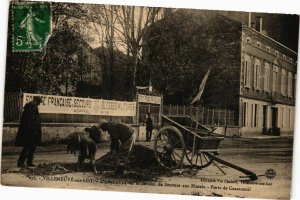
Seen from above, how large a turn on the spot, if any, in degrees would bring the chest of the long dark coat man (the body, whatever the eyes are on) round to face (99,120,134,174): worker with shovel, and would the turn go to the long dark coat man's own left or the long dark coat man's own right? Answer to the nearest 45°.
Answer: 0° — they already face them

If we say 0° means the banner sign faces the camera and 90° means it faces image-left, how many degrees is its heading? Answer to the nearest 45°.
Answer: approximately 0°

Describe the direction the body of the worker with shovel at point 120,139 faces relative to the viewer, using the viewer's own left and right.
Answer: facing to the left of the viewer

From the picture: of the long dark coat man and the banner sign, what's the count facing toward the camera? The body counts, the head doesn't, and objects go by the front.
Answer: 1

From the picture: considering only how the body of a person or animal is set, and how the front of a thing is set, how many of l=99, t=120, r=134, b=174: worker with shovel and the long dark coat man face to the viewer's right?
1

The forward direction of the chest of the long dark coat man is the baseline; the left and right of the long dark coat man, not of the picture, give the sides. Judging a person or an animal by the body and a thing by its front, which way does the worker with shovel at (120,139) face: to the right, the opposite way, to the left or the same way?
the opposite way

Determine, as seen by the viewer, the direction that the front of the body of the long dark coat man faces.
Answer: to the viewer's right

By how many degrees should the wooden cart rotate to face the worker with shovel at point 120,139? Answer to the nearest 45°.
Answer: approximately 135° to its right

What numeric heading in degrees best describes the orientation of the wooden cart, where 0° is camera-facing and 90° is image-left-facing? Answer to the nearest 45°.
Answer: approximately 315°

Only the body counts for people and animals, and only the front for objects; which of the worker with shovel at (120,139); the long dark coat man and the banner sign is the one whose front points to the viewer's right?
the long dark coat man

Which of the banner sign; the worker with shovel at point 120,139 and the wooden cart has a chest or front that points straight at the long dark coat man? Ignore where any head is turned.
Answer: the worker with shovel

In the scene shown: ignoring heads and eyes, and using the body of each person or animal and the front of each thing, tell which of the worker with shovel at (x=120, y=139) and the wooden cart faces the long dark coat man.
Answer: the worker with shovel
